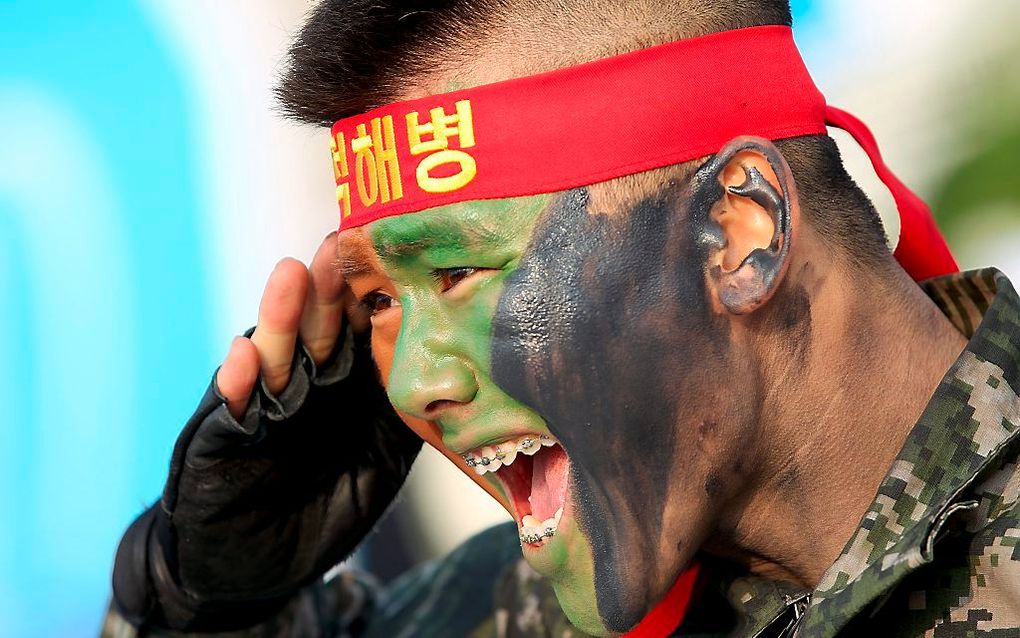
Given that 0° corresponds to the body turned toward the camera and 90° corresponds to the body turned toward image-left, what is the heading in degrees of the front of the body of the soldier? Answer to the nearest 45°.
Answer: approximately 45°
